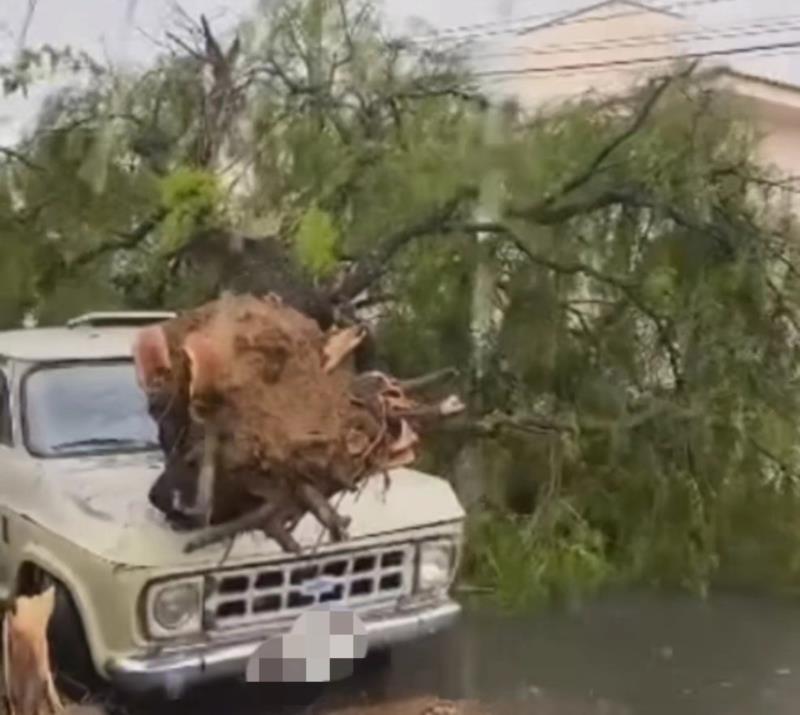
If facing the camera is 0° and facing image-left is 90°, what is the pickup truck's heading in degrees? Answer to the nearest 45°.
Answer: approximately 315°

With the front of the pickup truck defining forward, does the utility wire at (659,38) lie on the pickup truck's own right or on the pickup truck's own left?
on the pickup truck's own left

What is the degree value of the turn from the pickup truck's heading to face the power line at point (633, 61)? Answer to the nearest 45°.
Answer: approximately 90° to its left
